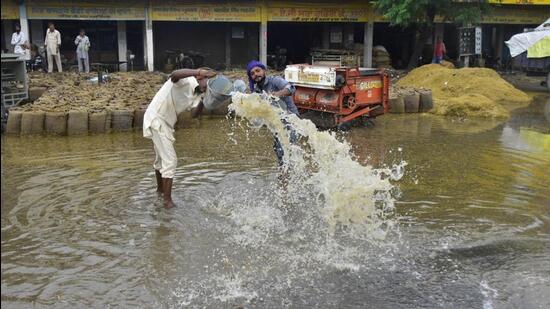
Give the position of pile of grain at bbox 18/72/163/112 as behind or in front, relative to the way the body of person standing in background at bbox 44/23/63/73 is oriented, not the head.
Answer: in front

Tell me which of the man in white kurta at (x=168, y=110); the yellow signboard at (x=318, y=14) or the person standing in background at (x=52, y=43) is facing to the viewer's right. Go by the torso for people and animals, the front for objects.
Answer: the man in white kurta

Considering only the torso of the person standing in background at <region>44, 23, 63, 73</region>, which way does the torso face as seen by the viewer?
toward the camera

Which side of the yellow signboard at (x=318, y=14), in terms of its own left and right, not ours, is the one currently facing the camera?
front

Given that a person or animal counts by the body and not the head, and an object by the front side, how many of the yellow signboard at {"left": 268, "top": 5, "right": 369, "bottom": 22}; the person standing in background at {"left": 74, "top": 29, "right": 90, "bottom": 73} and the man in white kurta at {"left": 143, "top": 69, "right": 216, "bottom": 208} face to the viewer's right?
1

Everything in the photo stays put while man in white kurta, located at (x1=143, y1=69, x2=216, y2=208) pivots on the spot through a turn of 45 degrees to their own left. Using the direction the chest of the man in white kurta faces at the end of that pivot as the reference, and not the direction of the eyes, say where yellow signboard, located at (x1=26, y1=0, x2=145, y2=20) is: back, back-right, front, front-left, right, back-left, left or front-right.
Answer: front-left

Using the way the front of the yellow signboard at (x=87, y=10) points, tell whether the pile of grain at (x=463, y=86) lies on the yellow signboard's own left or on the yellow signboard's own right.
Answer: on the yellow signboard's own left

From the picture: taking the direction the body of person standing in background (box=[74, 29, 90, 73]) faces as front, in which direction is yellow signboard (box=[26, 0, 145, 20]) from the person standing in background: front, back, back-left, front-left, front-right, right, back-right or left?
back

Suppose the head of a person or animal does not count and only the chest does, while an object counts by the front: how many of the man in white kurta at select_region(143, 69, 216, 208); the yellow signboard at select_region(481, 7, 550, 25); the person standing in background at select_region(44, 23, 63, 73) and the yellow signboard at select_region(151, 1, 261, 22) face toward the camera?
3

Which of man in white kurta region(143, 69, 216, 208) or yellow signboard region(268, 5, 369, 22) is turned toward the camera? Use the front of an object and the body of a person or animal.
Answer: the yellow signboard

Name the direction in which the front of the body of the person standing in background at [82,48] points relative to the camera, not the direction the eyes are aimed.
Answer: toward the camera

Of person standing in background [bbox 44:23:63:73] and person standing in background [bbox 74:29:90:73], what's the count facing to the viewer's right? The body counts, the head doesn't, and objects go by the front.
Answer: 0

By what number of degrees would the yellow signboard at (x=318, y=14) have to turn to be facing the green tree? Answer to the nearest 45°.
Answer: approximately 45° to its left

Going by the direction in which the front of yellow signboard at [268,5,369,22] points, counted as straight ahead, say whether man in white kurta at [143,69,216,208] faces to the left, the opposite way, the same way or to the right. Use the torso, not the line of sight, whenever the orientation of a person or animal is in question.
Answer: to the left

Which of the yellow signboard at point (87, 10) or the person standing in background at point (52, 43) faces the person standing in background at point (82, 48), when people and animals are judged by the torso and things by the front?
the yellow signboard
